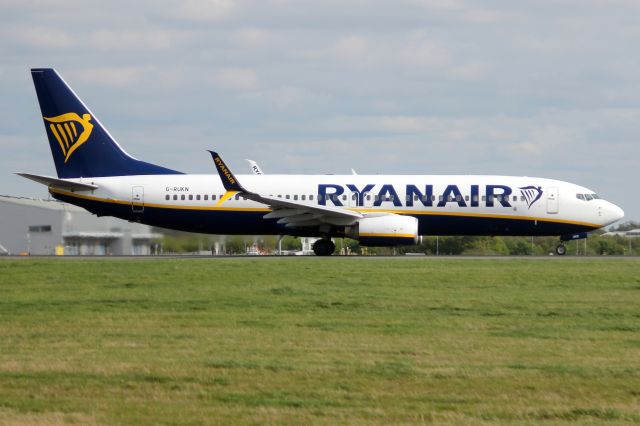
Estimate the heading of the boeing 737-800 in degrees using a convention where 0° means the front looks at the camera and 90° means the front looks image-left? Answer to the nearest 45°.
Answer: approximately 270°
